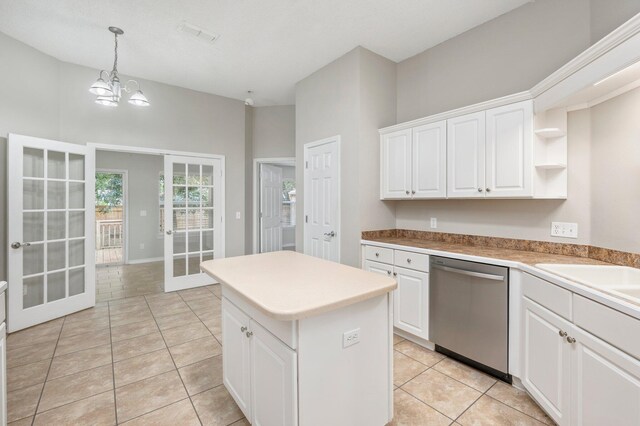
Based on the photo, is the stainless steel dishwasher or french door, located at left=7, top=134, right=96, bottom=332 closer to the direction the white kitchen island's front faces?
the french door

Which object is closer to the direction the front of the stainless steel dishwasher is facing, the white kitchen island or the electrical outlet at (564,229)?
the white kitchen island

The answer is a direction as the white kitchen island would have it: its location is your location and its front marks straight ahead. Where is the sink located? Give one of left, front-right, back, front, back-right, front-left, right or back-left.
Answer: back-left

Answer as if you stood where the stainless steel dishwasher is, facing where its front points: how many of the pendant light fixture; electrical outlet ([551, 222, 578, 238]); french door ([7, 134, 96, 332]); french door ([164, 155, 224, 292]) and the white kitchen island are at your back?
1

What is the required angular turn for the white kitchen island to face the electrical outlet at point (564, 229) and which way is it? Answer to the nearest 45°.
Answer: approximately 135° to its left

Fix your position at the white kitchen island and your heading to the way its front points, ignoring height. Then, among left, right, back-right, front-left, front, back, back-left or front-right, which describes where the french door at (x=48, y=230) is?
right

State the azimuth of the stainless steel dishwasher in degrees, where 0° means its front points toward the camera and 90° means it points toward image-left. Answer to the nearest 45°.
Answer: approximately 45°

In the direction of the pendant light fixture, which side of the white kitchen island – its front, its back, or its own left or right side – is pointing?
right

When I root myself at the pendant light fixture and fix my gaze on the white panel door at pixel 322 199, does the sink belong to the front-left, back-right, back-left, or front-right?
front-right

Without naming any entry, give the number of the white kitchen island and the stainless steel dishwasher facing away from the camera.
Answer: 0

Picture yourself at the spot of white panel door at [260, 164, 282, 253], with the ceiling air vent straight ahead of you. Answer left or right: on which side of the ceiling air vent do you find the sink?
left

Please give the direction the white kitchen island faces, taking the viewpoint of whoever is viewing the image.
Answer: facing the viewer and to the left of the viewer

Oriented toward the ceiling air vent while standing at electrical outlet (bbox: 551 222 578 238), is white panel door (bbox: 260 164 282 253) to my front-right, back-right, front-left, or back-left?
front-right

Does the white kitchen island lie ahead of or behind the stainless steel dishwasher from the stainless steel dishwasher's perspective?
ahead

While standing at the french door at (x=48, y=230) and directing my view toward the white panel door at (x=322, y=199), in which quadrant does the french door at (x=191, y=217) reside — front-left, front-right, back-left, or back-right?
front-left
